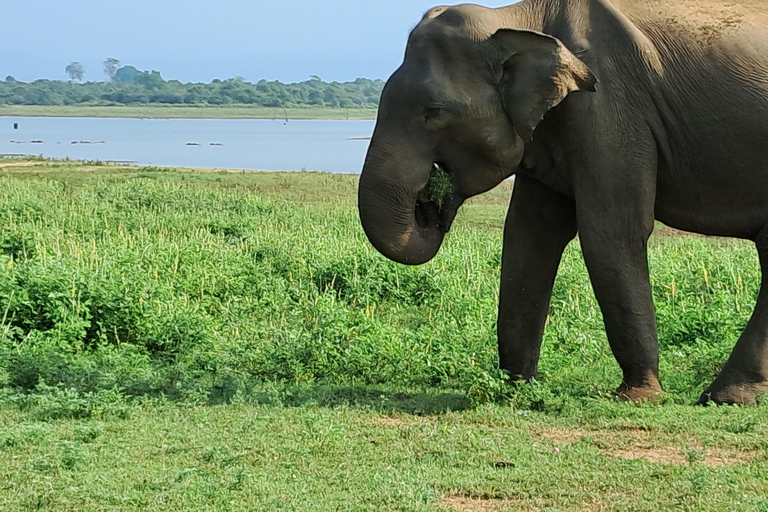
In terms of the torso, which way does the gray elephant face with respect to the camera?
to the viewer's left
